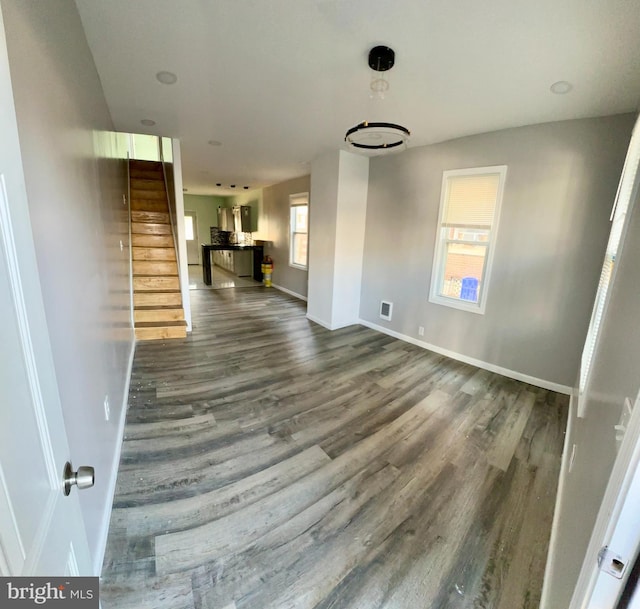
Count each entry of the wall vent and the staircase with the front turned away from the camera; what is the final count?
0

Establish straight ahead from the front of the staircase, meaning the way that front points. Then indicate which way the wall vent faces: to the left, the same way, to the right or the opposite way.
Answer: to the right

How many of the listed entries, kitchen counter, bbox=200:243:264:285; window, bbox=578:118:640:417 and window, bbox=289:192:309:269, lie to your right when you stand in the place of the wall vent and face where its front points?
2

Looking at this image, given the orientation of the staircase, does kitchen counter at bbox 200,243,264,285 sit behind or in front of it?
behind

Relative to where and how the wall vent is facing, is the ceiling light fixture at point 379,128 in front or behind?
in front

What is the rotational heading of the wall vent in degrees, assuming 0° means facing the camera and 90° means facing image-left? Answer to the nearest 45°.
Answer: approximately 45°

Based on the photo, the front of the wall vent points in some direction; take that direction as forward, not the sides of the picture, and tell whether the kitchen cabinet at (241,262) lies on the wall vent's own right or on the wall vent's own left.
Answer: on the wall vent's own right

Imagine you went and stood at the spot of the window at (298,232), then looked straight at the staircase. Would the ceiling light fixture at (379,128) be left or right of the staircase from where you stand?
left

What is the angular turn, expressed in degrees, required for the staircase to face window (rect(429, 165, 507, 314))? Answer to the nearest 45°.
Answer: approximately 45° to its left

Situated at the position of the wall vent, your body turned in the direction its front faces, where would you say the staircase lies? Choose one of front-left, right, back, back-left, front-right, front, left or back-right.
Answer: front-right

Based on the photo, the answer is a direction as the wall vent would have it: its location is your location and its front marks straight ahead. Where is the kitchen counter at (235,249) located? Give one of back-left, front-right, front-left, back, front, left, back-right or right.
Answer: right

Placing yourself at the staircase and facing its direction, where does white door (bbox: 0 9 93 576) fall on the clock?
The white door is roughly at 12 o'clock from the staircase.

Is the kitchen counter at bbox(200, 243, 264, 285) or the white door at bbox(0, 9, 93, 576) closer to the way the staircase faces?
the white door

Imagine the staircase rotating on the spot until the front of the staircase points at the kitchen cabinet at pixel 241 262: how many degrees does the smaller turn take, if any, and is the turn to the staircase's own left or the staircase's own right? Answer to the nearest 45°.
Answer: approximately 135° to the staircase's own left

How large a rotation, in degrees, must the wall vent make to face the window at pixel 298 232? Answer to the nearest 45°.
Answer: approximately 90° to its right

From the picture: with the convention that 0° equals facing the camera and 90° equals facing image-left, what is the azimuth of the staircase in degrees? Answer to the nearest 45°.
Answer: approximately 0°
